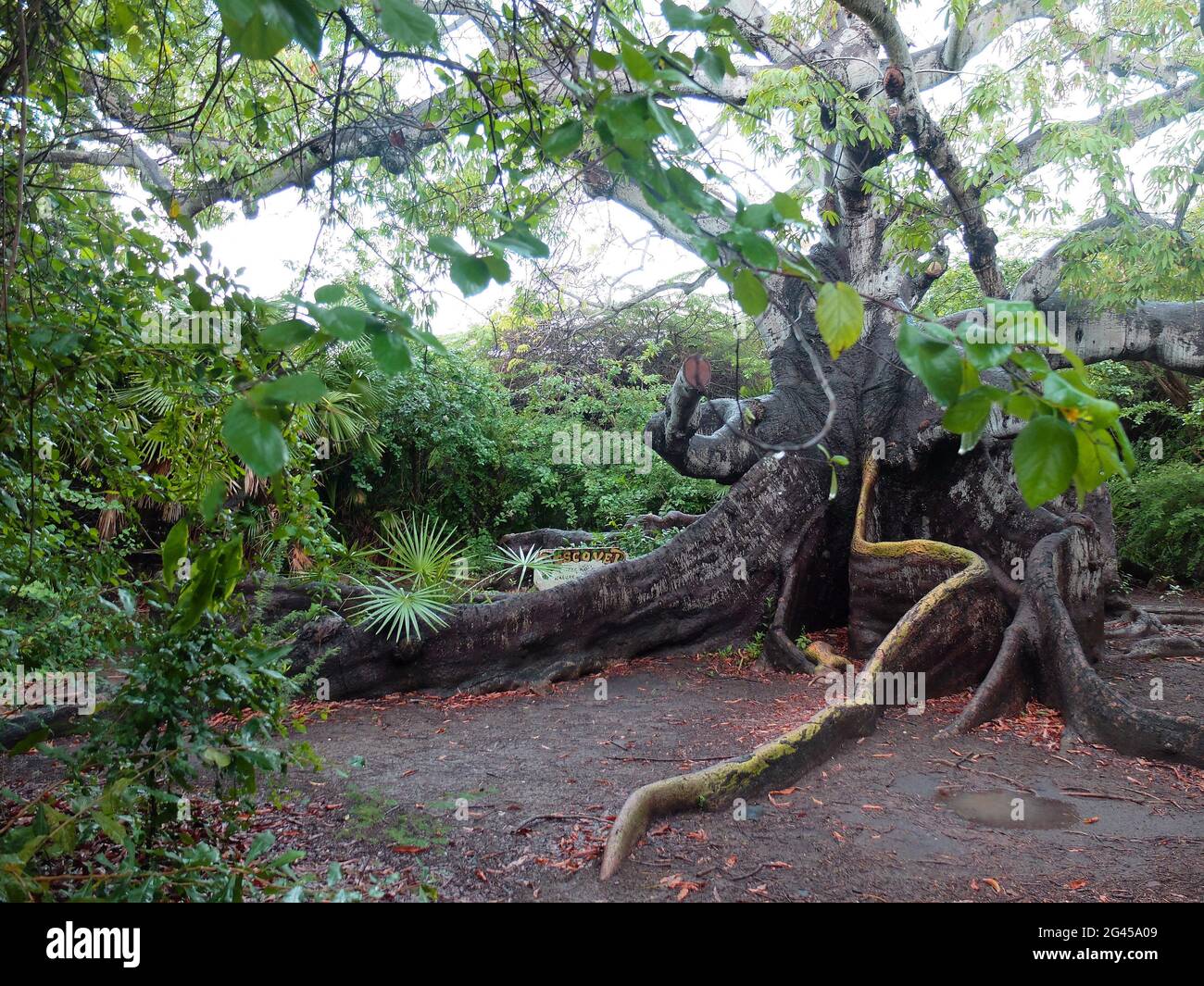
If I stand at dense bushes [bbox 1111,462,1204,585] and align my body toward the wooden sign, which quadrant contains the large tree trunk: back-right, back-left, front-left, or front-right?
front-left

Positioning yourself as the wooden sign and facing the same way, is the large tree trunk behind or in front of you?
in front

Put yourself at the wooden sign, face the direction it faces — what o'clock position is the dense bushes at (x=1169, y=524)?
The dense bushes is roughly at 9 o'clock from the wooden sign.

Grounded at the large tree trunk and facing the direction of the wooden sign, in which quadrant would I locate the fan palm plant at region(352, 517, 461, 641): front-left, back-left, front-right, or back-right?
front-left

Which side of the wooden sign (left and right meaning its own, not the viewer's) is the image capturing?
front

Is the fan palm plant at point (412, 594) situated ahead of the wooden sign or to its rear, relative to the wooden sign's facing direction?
ahead

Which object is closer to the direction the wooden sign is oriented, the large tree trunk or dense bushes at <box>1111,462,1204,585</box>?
the large tree trunk

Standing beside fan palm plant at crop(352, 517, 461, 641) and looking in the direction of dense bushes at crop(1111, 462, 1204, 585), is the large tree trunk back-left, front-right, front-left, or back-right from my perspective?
front-right

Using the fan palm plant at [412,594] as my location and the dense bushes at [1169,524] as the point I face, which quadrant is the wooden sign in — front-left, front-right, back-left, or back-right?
front-left

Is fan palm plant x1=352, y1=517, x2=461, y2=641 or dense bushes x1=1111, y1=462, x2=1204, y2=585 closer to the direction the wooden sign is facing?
the fan palm plant
